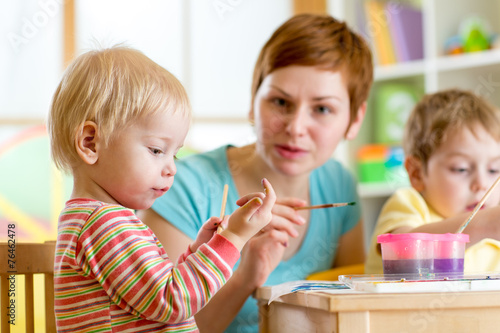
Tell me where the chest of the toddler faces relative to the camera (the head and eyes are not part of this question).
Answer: to the viewer's right

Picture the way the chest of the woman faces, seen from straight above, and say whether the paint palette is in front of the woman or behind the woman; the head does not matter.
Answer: in front

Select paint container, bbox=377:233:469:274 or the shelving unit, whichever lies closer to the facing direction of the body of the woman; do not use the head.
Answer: the paint container

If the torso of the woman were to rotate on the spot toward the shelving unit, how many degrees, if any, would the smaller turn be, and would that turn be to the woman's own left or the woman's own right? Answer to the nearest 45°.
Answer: approximately 135° to the woman's own left

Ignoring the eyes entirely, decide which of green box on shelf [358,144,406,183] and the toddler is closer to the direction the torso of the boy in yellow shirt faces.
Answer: the toddler

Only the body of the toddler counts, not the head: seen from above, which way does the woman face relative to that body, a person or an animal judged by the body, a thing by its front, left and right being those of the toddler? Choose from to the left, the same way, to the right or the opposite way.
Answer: to the right

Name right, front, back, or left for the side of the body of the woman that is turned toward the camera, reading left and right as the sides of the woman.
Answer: front

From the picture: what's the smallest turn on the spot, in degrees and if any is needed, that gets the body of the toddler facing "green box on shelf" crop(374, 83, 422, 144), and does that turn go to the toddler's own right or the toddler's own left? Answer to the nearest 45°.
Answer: approximately 45° to the toddler's own left

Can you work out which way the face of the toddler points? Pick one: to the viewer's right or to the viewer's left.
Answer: to the viewer's right
